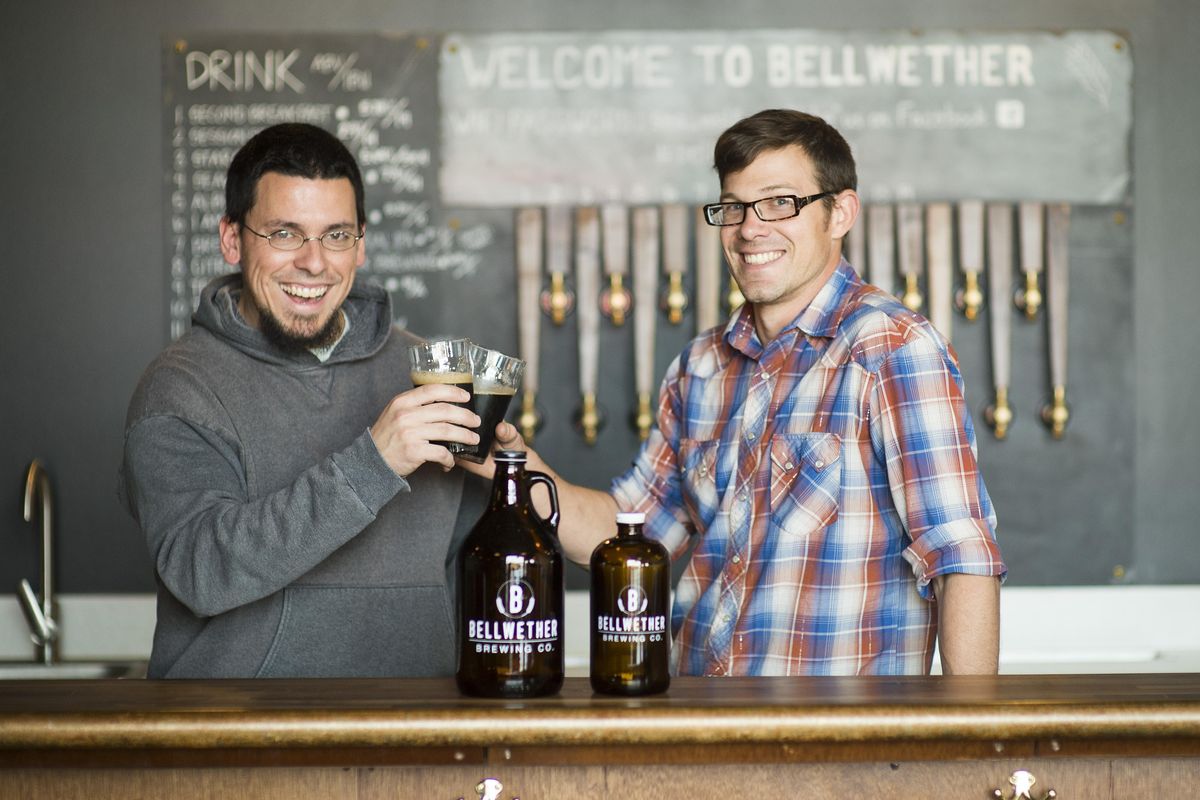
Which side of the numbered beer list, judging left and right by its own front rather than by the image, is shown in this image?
front

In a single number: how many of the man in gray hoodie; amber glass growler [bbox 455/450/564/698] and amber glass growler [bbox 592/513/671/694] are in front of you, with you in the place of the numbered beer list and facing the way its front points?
3

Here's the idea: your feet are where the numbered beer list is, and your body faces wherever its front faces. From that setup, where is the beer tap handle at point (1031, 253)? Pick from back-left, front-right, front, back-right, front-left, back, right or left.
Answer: left

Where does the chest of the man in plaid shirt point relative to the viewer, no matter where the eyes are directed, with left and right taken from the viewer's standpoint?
facing the viewer and to the left of the viewer

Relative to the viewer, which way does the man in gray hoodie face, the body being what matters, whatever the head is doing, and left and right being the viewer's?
facing the viewer and to the right of the viewer

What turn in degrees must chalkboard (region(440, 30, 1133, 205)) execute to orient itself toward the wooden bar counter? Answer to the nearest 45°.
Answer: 0° — it already faces it

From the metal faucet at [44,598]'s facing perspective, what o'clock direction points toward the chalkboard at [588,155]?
The chalkboard is roughly at 8 o'clock from the metal faucet.

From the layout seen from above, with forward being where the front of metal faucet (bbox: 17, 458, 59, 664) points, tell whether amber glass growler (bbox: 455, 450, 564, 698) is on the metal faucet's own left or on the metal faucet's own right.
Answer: on the metal faucet's own left

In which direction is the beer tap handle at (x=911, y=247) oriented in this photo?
toward the camera

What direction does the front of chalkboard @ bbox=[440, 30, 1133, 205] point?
toward the camera

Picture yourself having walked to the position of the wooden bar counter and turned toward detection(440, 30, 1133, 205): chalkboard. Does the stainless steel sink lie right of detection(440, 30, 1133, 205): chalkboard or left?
left

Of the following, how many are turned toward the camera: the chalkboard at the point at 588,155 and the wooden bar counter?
2

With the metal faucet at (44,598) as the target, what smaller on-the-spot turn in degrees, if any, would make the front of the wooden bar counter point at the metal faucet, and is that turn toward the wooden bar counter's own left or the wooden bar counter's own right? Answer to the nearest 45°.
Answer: approximately 135° to the wooden bar counter's own right

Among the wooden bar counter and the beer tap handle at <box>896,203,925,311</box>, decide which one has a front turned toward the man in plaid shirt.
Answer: the beer tap handle

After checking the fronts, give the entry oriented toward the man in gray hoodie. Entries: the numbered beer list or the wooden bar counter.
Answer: the numbered beer list
